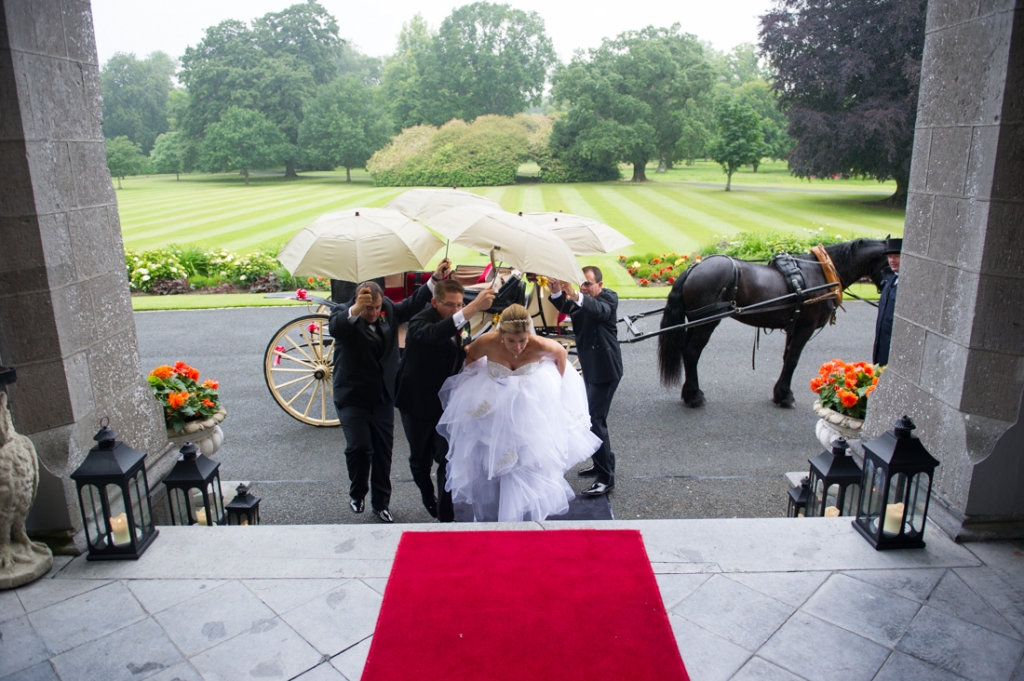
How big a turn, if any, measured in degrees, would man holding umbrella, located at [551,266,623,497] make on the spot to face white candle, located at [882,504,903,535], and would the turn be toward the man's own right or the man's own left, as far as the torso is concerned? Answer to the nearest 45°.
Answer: approximately 90° to the man's own left

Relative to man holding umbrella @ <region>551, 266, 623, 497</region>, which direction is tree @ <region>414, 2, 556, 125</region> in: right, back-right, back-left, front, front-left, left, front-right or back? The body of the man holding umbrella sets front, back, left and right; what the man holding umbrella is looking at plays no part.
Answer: back-right

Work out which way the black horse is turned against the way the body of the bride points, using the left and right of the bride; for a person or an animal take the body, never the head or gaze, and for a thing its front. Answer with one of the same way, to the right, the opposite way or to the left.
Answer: to the left

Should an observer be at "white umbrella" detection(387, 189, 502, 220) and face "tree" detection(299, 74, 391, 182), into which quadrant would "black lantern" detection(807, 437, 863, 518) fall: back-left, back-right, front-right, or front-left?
back-right

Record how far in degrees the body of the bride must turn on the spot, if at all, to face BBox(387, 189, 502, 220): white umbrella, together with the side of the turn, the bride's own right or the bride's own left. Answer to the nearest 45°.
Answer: approximately 180°

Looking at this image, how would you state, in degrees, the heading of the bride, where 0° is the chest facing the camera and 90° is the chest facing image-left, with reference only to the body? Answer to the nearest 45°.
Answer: approximately 0°

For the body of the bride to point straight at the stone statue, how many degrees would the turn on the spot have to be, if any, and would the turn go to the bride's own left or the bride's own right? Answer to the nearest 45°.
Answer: approximately 45° to the bride's own right

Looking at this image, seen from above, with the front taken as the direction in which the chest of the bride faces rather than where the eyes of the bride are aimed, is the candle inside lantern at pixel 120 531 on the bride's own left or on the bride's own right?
on the bride's own right

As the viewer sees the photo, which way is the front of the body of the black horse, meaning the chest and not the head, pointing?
to the viewer's right

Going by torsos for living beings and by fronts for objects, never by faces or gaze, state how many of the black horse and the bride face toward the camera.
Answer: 1

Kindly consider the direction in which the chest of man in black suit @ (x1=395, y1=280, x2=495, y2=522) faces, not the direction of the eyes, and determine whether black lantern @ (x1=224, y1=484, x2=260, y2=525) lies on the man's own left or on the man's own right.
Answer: on the man's own right

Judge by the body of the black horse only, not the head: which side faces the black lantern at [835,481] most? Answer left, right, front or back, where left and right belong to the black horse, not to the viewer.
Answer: right

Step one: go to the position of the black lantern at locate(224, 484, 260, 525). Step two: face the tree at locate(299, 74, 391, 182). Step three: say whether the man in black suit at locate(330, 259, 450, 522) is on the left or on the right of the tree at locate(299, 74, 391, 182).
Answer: right

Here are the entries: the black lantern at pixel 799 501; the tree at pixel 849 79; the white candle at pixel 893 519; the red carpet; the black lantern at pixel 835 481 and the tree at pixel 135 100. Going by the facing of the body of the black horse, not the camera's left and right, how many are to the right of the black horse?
4

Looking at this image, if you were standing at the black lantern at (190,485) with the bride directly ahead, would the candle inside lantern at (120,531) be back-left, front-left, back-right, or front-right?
back-right
